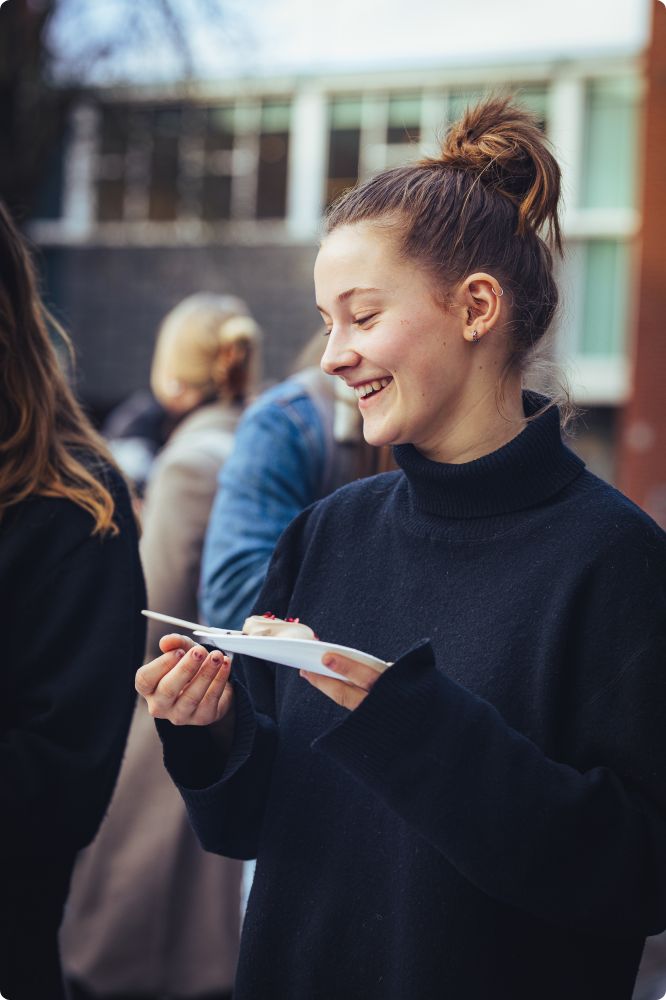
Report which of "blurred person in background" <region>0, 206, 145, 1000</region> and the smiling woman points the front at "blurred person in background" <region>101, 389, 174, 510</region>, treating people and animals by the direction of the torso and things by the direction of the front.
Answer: "blurred person in background" <region>0, 206, 145, 1000</region>

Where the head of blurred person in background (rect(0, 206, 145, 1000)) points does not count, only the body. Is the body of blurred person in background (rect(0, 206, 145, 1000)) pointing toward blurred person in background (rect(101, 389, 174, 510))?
yes

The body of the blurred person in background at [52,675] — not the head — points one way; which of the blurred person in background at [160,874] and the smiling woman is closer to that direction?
the blurred person in background

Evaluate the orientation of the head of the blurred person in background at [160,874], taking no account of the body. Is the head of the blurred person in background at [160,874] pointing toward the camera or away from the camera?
away from the camera

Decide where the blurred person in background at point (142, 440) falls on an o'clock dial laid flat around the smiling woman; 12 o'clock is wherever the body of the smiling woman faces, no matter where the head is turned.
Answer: The blurred person in background is roughly at 4 o'clock from the smiling woman.

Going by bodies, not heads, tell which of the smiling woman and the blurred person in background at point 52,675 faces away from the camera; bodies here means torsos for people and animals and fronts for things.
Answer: the blurred person in background

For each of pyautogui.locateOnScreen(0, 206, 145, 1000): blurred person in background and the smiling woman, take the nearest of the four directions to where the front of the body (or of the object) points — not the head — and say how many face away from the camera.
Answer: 1

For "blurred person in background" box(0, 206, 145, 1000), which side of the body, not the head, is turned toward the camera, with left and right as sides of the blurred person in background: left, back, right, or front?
back

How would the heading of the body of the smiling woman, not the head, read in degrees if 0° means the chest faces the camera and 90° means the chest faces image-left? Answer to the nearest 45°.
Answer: approximately 45°
